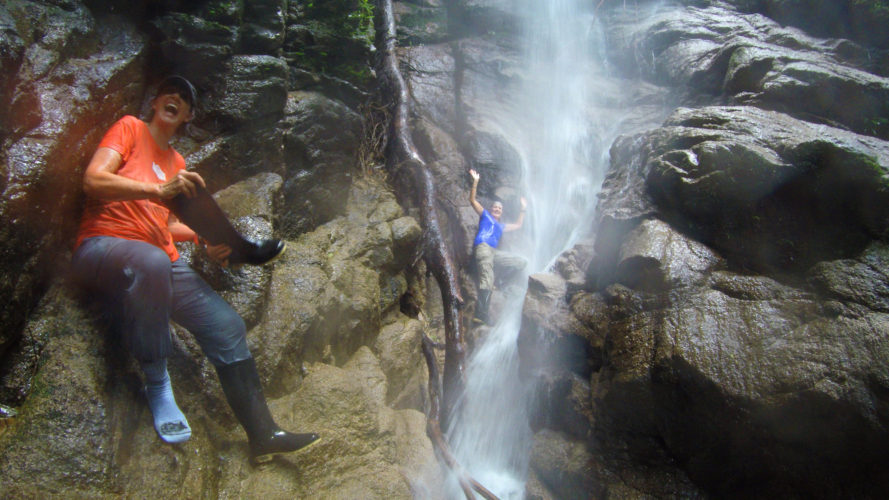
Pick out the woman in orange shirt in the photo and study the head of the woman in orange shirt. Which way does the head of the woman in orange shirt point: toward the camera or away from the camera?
toward the camera

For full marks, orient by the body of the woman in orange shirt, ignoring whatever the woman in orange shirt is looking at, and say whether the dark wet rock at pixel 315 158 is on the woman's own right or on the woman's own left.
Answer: on the woman's own left

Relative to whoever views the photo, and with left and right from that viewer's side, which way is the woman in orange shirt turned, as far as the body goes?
facing the viewer and to the right of the viewer

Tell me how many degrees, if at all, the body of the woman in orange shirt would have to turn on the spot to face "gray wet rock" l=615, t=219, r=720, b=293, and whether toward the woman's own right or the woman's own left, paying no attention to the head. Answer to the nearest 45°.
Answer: approximately 45° to the woman's own left

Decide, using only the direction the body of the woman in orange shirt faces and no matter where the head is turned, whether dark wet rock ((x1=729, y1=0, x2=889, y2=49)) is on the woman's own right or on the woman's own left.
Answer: on the woman's own left

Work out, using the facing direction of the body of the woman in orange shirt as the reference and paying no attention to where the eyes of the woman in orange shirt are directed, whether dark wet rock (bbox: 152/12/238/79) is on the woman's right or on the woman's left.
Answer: on the woman's left

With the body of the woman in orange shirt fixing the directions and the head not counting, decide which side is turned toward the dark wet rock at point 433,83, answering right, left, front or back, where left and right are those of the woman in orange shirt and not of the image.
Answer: left

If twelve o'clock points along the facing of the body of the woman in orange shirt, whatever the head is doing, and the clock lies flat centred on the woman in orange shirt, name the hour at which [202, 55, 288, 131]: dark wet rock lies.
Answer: The dark wet rock is roughly at 8 o'clock from the woman in orange shirt.
